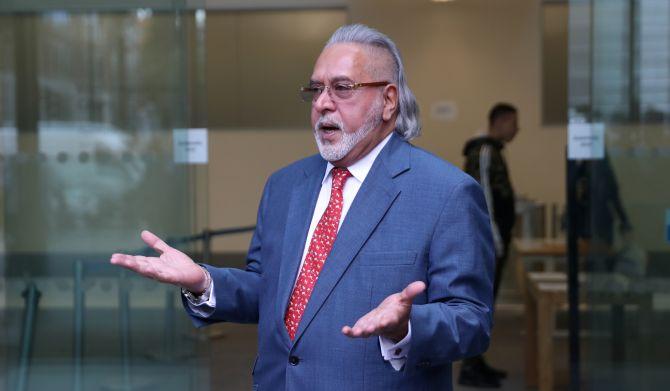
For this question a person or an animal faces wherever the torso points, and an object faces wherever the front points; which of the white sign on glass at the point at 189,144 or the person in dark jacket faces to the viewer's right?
the person in dark jacket

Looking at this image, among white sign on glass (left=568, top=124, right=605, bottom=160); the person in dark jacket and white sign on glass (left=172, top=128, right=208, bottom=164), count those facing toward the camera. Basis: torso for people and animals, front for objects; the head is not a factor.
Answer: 2

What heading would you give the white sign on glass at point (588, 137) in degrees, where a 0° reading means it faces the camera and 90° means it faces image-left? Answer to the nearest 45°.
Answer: approximately 0°

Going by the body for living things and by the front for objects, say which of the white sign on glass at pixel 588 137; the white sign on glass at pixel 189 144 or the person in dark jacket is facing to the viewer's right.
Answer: the person in dark jacket

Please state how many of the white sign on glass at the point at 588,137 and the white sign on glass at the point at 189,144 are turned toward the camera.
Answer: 2

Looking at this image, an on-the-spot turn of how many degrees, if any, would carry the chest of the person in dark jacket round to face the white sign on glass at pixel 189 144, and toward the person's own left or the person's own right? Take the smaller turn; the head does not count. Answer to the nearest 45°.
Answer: approximately 135° to the person's own right

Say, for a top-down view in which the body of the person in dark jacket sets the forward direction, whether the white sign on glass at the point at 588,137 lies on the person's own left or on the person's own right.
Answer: on the person's own right

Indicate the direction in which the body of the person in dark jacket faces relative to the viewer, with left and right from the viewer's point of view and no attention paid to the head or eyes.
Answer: facing to the right of the viewer

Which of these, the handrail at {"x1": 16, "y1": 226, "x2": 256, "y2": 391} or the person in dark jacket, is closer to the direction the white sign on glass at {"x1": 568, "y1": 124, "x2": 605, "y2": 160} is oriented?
the handrail

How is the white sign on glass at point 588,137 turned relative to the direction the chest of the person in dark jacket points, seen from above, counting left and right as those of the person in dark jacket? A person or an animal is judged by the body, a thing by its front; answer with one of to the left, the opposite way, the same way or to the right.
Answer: to the right

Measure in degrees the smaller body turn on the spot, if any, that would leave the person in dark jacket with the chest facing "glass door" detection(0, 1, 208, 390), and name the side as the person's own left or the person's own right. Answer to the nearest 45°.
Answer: approximately 135° to the person's own right
